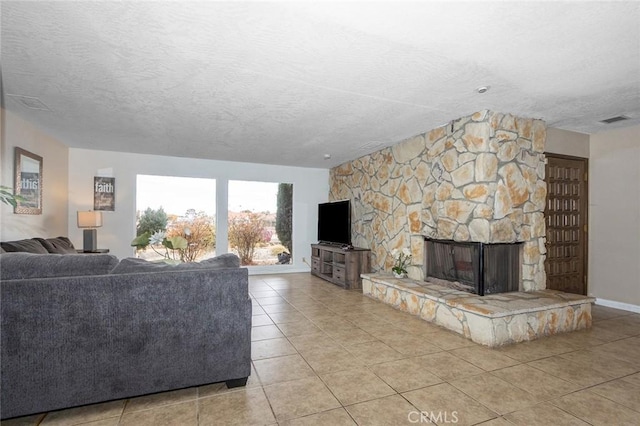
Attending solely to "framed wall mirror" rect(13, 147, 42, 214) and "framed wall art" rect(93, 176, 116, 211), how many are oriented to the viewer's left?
0

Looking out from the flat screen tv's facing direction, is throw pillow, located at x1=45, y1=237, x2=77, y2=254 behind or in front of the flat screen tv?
in front

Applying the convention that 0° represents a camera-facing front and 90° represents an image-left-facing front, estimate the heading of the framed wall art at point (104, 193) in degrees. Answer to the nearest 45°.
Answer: approximately 0°

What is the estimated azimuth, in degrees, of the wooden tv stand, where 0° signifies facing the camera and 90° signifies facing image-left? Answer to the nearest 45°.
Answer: approximately 45°

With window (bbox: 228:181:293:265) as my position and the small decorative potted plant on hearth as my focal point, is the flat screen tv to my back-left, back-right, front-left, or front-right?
front-left

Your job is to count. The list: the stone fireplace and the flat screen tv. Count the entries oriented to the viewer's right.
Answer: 0

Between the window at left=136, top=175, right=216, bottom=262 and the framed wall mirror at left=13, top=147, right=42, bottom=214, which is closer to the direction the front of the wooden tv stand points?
the framed wall mirror

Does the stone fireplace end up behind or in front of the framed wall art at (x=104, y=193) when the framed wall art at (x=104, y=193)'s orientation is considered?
in front

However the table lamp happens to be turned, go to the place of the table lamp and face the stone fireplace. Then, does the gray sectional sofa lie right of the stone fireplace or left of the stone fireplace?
right

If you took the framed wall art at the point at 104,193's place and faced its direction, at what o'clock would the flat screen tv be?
The flat screen tv is roughly at 10 o'clock from the framed wall art.

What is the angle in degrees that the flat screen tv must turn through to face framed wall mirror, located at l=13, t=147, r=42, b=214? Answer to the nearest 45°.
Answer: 0° — it already faces it

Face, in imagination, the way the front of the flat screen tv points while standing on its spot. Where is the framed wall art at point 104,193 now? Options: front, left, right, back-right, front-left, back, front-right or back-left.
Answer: front-right

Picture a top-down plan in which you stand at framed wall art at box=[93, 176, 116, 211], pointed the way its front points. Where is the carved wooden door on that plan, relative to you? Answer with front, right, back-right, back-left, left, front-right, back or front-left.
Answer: front-left

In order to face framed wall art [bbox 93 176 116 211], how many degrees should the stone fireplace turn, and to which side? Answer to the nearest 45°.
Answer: approximately 45° to its right

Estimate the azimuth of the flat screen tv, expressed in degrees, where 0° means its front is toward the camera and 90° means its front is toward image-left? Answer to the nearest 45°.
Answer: approximately 45°

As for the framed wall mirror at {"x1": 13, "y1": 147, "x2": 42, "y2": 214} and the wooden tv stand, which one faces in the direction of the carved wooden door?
the framed wall mirror
